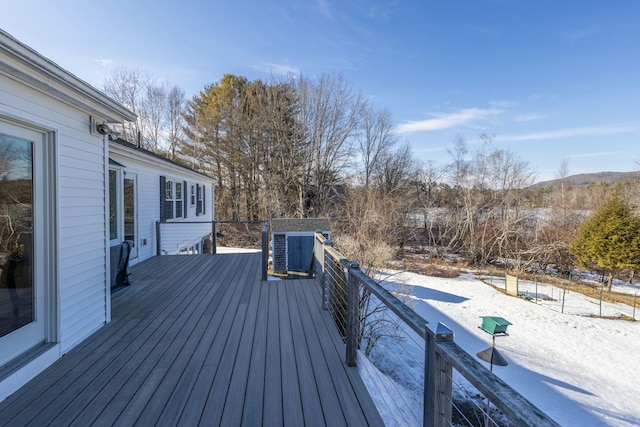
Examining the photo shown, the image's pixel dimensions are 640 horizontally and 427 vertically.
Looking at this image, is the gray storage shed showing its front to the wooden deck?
yes

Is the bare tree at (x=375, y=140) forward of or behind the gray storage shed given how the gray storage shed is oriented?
behind

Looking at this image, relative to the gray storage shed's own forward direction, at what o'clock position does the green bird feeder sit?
The green bird feeder is roughly at 10 o'clock from the gray storage shed.

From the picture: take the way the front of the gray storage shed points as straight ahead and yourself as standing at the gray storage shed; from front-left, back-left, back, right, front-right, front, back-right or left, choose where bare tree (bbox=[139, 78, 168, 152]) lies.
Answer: back-right

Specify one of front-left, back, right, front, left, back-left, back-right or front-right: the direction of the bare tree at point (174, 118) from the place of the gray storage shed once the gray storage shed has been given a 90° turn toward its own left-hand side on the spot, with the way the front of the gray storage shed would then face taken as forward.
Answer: back-left

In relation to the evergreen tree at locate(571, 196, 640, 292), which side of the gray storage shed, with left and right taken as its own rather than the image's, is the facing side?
left

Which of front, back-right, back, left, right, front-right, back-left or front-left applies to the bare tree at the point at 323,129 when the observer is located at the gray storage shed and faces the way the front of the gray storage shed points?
back

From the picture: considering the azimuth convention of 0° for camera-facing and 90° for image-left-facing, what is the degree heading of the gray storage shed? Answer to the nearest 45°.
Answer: approximately 0°
